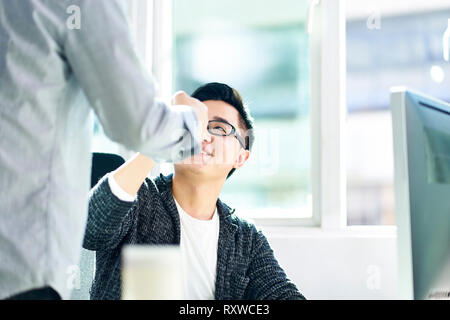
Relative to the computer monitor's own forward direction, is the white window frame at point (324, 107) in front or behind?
in front

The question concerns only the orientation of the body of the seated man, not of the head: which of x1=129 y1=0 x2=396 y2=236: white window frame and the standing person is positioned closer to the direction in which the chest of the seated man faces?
the standing person

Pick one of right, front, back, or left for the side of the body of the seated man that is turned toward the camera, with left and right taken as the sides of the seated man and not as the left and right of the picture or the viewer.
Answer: front

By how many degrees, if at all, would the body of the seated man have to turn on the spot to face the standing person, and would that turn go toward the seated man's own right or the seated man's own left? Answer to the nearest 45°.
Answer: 0° — they already face them

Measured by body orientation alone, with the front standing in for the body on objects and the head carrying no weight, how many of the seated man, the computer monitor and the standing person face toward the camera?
1

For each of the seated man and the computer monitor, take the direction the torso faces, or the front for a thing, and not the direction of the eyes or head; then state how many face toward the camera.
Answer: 1

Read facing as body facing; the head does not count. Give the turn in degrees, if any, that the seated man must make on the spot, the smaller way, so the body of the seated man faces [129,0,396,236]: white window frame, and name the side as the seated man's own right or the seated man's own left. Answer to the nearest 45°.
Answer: approximately 135° to the seated man's own left

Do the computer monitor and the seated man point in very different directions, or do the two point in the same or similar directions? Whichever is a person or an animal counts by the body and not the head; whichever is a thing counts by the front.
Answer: very different directions

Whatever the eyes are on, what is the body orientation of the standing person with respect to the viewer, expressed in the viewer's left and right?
facing away from the viewer and to the right of the viewer

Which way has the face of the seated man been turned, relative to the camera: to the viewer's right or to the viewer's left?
to the viewer's left

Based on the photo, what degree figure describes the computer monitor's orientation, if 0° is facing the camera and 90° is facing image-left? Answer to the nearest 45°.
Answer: approximately 135°
